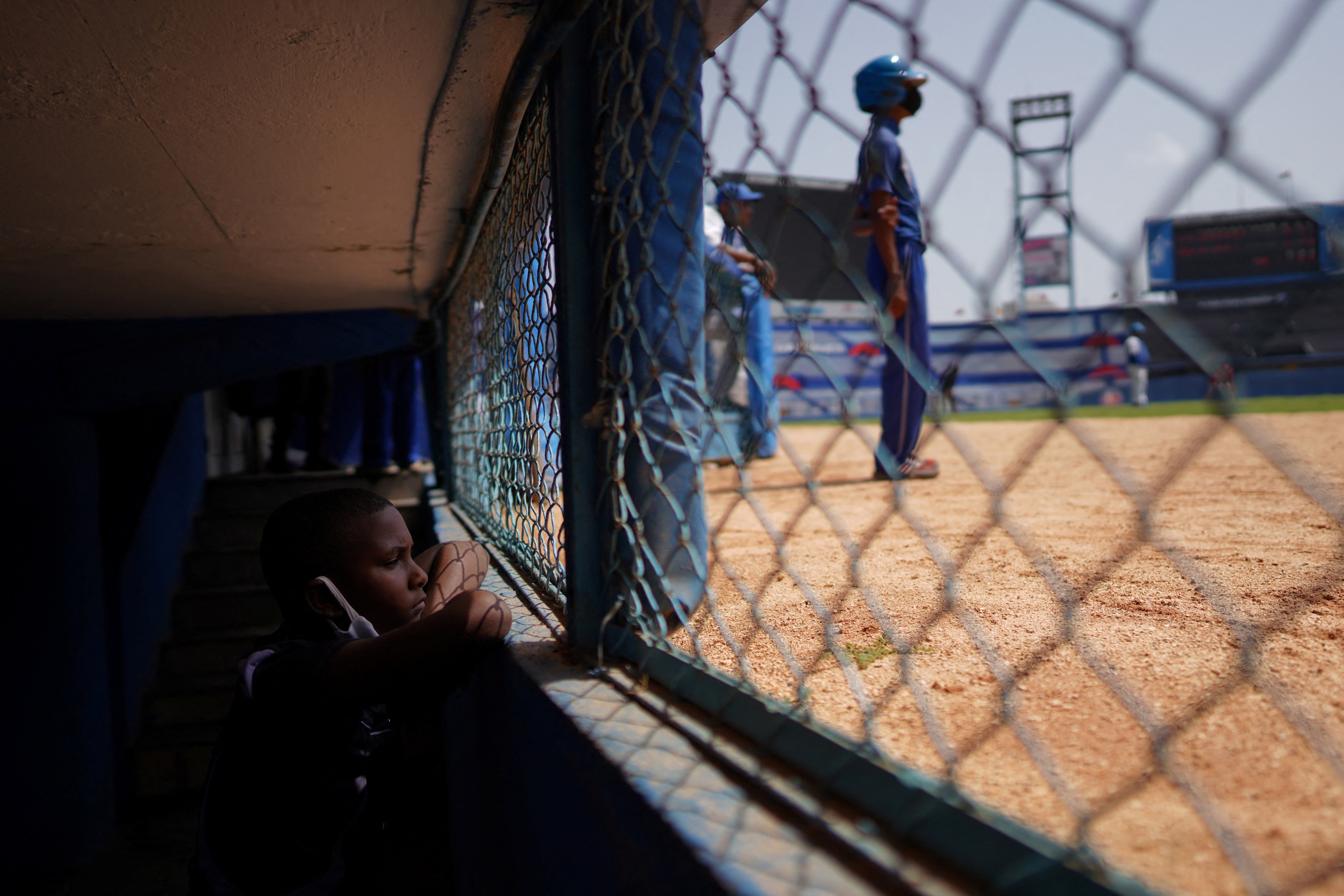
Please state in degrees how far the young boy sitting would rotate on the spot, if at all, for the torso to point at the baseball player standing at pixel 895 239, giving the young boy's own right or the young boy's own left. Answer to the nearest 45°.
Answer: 0° — they already face them

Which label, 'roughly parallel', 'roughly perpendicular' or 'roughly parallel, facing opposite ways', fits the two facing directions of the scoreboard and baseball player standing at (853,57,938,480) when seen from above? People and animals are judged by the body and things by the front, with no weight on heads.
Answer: roughly perpendicular

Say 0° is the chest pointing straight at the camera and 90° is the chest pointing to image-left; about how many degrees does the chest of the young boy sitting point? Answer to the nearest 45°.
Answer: approximately 270°

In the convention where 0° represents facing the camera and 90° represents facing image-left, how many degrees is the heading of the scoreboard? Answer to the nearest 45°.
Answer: approximately 0°

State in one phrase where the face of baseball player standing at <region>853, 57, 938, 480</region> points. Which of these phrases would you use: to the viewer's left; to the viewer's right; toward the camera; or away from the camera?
to the viewer's right

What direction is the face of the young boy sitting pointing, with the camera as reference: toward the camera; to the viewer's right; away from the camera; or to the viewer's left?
to the viewer's right

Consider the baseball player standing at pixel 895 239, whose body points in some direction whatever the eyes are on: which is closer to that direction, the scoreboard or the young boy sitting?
the scoreboard

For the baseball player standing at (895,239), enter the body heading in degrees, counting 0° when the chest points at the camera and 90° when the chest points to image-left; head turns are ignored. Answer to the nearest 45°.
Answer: approximately 270°
